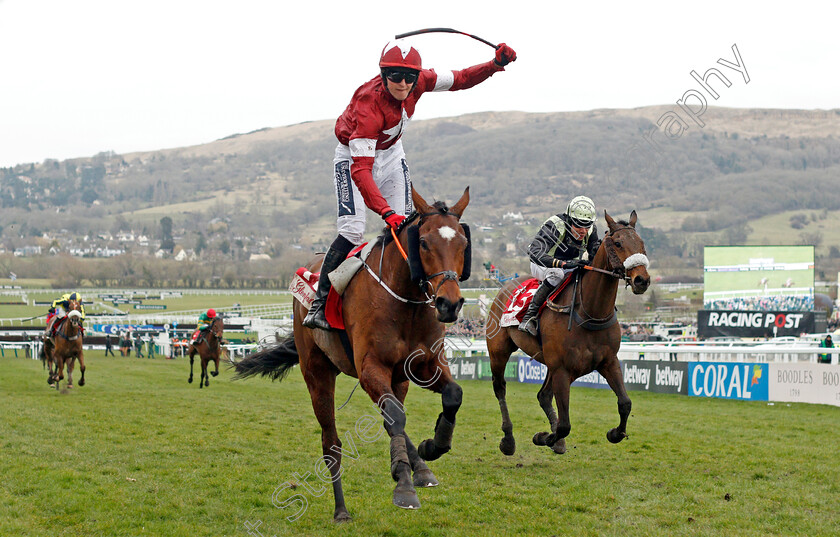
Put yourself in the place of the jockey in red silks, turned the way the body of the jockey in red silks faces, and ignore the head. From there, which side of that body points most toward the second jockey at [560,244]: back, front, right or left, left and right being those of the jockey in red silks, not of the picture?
left

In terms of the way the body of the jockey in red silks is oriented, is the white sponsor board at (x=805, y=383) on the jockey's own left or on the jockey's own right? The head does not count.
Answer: on the jockey's own left

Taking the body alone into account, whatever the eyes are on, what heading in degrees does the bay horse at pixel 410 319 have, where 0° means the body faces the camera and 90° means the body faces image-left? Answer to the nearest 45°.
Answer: approximately 315°

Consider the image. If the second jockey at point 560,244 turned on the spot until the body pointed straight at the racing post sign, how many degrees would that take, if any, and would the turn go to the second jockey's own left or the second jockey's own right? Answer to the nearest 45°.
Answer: approximately 135° to the second jockey's own left

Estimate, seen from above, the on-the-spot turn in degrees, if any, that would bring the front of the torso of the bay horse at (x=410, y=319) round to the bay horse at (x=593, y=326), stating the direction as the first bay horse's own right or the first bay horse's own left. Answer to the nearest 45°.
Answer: approximately 90° to the first bay horse's own left

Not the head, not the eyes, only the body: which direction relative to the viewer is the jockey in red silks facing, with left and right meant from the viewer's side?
facing the viewer and to the right of the viewer

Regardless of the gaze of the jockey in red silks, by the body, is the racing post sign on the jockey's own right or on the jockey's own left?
on the jockey's own left

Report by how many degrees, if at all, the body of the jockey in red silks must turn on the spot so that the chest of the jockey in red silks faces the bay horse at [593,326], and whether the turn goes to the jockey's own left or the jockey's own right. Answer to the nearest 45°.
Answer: approximately 90° to the jockey's own left

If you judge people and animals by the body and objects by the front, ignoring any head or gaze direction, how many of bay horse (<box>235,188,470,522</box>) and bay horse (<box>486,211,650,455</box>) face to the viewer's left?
0

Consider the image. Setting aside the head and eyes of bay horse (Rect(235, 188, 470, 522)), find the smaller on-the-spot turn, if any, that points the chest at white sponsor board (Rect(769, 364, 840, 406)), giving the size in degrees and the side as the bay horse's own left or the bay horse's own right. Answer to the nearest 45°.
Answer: approximately 90° to the bay horse's own left

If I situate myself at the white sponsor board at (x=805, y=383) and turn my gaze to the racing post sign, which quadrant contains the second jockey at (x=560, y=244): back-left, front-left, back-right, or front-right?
back-left

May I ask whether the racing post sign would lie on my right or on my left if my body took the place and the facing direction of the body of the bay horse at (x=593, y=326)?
on my left
